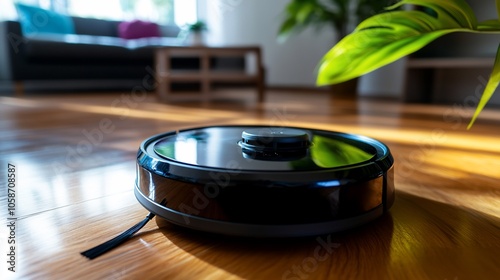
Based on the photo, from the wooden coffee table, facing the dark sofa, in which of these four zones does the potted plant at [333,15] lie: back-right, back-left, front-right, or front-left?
back-right

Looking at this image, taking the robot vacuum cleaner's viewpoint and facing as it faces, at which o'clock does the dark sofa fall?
The dark sofa is roughly at 5 o'clock from the robot vacuum cleaner.

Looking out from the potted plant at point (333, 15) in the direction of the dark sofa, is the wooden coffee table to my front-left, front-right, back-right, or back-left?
front-left

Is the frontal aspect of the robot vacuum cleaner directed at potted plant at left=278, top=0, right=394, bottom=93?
no

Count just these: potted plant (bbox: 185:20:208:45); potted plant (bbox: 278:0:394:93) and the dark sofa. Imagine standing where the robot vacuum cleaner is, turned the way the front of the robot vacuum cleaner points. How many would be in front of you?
0

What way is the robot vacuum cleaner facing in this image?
toward the camera

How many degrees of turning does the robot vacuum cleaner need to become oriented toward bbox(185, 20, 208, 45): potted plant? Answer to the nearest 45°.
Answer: approximately 180°

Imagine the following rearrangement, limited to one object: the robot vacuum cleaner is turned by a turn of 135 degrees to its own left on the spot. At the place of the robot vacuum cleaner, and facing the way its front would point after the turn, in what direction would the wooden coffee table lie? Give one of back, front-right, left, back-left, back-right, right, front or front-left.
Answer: front-left
